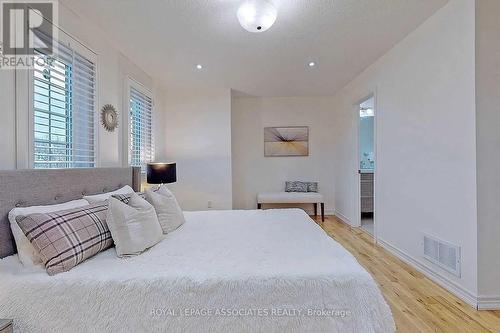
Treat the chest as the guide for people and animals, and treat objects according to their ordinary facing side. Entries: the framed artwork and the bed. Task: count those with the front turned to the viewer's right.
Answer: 1

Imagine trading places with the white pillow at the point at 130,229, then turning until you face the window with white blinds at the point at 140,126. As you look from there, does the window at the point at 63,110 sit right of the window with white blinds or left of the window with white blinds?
left

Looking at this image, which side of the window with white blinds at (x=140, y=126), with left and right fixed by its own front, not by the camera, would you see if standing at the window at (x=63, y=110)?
right

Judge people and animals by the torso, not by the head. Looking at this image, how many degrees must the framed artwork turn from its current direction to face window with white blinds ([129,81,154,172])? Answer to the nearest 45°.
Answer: approximately 45° to its right

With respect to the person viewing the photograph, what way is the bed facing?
facing to the right of the viewer
